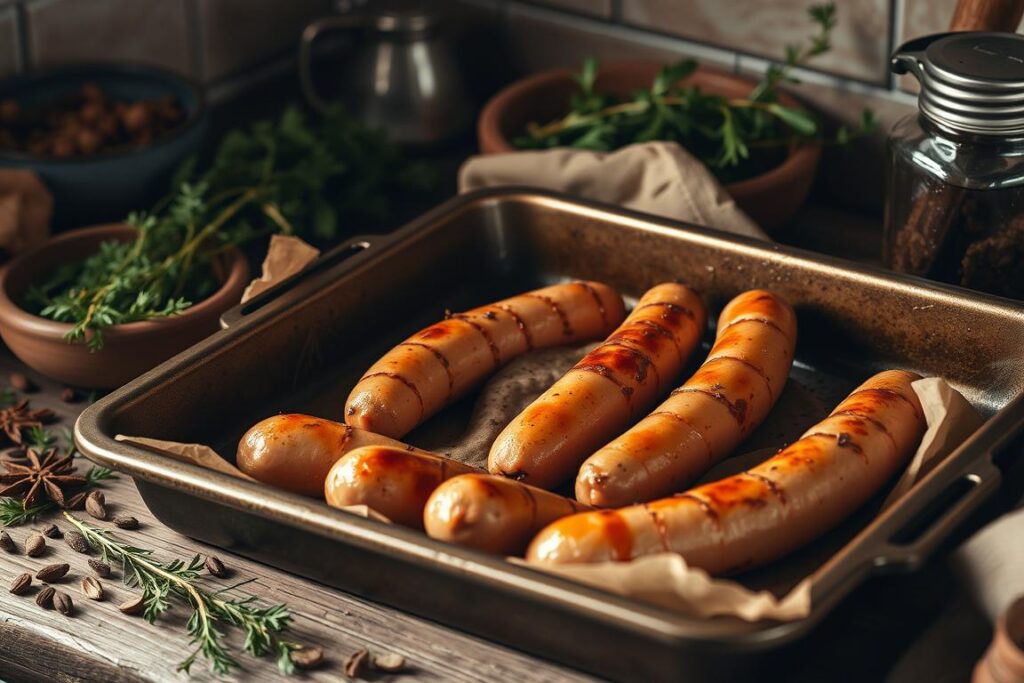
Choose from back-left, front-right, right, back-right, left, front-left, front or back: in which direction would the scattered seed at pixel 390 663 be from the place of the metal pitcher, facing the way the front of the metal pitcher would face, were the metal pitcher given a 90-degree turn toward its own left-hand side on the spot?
back

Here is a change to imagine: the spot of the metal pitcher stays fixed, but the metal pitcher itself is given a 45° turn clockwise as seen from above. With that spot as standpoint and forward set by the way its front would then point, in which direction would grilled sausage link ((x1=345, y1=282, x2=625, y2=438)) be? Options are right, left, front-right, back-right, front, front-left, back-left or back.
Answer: front-right

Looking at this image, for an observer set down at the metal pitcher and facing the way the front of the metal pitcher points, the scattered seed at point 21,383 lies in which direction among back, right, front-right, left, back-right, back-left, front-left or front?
back-right

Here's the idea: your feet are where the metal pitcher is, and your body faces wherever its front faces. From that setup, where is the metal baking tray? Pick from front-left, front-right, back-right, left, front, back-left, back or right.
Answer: right

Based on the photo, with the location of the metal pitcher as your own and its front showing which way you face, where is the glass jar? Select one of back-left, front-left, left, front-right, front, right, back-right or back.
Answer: front-right

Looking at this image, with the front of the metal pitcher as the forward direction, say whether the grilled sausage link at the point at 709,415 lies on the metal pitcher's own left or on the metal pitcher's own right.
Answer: on the metal pitcher's own right

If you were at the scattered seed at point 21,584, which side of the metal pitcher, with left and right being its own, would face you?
right

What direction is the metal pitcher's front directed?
to the viewer's right

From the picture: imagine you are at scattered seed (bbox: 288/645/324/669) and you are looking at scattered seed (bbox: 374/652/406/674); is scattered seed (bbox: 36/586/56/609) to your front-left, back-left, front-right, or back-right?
back-left

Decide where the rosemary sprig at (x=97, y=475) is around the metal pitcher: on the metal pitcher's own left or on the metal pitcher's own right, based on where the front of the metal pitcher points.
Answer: on the metal pitcher's own right

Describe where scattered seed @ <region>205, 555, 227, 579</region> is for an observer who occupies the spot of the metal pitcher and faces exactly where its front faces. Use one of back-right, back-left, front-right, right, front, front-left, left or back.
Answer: right

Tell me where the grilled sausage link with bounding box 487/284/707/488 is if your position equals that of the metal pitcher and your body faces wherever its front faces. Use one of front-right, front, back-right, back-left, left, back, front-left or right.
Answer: right

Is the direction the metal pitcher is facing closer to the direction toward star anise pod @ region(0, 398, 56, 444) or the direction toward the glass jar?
the glass jar

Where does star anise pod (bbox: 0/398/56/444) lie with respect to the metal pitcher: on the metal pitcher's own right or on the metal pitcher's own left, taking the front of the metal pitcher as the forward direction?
on the metal pitcher's own right
